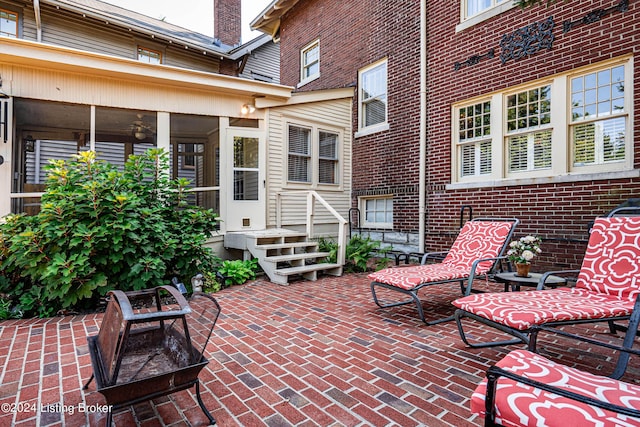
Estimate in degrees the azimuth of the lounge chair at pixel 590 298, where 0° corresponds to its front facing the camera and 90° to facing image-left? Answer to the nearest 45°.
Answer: approximately 45°

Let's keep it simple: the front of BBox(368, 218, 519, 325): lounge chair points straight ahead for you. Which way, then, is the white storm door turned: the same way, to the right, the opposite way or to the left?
to the left

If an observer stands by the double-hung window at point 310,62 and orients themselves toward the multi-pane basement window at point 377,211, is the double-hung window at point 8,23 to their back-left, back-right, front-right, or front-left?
back-right

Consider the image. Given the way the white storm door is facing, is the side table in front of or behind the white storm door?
in front

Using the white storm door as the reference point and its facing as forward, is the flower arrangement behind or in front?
in front

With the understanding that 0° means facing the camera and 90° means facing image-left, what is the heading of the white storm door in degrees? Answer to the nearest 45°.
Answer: approximately 0°

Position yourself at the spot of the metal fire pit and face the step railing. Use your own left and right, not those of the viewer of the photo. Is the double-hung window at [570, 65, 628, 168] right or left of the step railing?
right

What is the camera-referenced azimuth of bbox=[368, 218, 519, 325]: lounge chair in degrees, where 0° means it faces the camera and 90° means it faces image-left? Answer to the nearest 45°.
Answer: approximately 45°

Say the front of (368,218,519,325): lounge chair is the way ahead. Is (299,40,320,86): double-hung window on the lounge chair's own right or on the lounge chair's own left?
on the lounge chair's own right

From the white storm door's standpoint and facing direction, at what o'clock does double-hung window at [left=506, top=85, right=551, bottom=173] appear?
The double-hung window is roughly at 10 o'clock from the white storm door.
